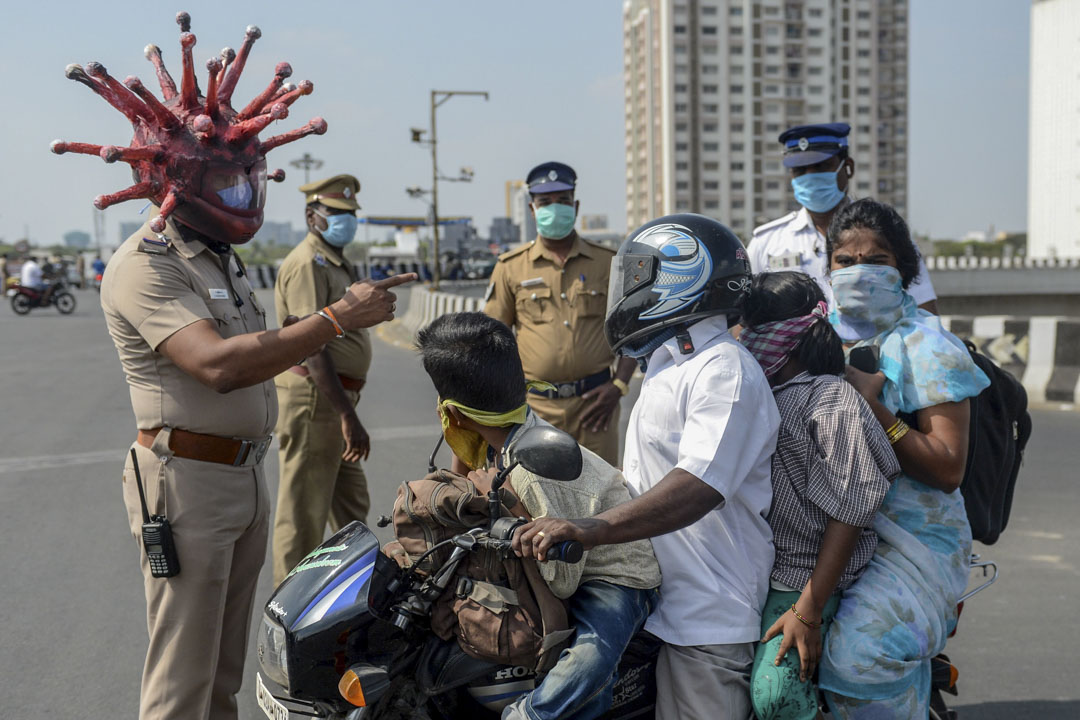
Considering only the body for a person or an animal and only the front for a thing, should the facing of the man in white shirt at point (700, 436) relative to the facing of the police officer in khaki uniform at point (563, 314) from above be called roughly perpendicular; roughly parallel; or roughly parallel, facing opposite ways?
roughly perpendicular

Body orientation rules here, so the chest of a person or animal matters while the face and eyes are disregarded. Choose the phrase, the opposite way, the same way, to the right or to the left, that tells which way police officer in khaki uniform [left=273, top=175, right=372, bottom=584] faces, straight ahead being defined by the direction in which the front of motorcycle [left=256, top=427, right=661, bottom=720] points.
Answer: to the left

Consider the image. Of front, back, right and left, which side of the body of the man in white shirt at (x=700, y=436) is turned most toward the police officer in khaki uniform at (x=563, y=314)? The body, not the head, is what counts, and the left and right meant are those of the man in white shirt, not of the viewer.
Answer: right

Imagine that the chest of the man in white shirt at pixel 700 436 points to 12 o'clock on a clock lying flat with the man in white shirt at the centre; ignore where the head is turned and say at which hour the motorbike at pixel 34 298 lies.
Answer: The motorbike is roughly at 2 o'clock from the man in white shirt.

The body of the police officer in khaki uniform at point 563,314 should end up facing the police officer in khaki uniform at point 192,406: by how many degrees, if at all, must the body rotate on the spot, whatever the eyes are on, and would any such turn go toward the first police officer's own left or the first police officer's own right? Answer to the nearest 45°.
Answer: approximately 45° to the first police officer's own right

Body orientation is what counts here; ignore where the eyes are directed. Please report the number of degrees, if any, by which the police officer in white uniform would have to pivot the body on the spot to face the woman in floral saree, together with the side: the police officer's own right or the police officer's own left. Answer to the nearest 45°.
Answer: approximately 45° to the police officer's own left

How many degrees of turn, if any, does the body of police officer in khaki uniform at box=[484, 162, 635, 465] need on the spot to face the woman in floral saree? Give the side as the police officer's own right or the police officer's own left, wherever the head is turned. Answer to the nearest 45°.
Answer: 0° — they already face them

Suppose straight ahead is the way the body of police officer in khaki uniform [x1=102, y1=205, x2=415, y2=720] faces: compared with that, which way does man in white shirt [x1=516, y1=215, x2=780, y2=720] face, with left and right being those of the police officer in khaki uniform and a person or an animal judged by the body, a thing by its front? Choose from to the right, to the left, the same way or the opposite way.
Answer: the opposite way

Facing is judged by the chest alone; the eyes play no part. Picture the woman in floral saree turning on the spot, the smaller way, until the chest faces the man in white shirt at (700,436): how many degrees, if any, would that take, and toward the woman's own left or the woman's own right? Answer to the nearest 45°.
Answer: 0° — they already face them

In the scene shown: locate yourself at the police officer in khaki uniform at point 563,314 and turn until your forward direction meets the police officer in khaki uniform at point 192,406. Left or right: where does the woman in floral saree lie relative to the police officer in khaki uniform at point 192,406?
left

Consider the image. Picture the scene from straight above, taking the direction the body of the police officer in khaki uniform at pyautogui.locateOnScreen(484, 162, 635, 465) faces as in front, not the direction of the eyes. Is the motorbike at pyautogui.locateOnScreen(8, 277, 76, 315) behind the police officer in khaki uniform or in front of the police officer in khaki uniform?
behind

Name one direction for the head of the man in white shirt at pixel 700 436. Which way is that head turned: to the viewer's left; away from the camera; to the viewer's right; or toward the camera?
to the viewer's left
